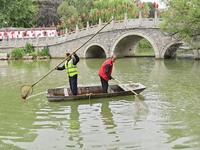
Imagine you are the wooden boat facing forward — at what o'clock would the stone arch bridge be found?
The stone arch bridge is roughly at 9 o'clock from the wooden boat.

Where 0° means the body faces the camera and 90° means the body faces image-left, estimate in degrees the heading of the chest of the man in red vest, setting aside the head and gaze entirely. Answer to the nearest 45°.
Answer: approximately 270°

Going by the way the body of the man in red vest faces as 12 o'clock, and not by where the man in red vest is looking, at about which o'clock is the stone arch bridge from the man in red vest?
The stone arch bridge is roughly at 9 o'clock from the man in red vest.

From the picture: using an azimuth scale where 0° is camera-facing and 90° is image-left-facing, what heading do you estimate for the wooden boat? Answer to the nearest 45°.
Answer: approximately 270°

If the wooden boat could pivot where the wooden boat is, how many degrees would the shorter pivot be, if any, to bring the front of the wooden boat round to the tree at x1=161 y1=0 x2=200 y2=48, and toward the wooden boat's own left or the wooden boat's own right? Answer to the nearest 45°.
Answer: approximately 45° to the wooden boat's own left

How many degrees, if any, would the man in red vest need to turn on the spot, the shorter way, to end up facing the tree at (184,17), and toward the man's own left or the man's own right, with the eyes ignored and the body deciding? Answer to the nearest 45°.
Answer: approximately 45° to the man's own left
